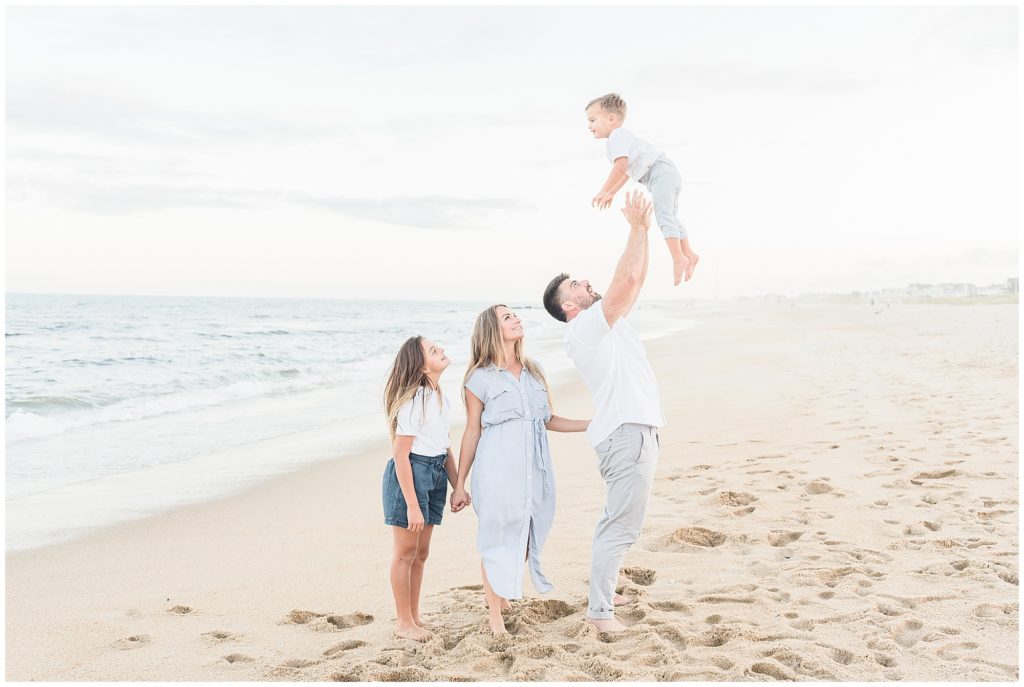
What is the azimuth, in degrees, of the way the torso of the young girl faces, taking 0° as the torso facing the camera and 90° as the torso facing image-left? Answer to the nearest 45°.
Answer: approximately 270°

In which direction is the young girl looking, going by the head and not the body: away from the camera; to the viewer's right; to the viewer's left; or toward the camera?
to the viewer's right

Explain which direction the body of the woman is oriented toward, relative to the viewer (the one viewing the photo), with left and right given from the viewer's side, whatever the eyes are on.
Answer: facing the viewer and to the right of the viewer

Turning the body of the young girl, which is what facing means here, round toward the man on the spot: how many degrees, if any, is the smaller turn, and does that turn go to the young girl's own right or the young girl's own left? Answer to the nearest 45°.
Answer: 0° — they already face them

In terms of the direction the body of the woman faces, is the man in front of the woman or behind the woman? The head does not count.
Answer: in front
